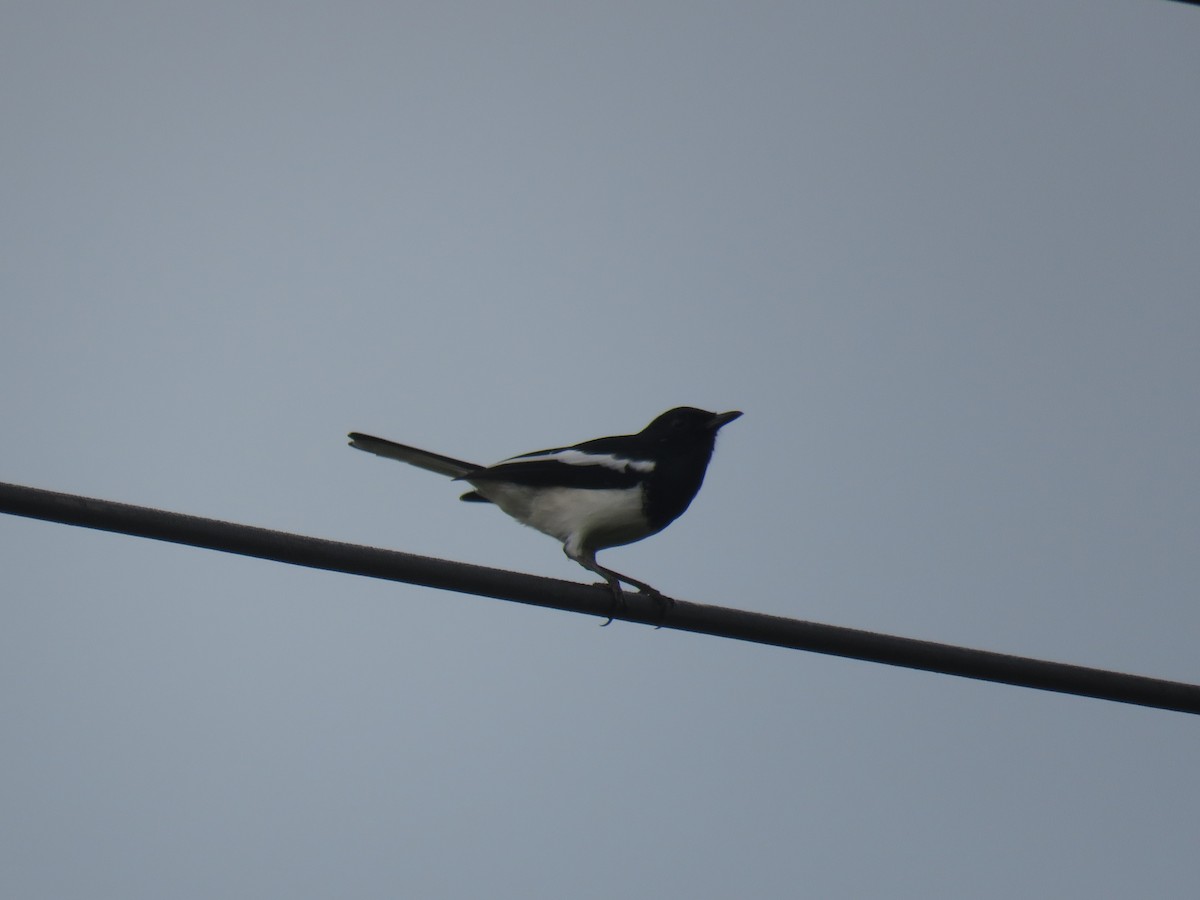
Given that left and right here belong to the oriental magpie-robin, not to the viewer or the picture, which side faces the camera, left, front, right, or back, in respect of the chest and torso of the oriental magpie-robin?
right
